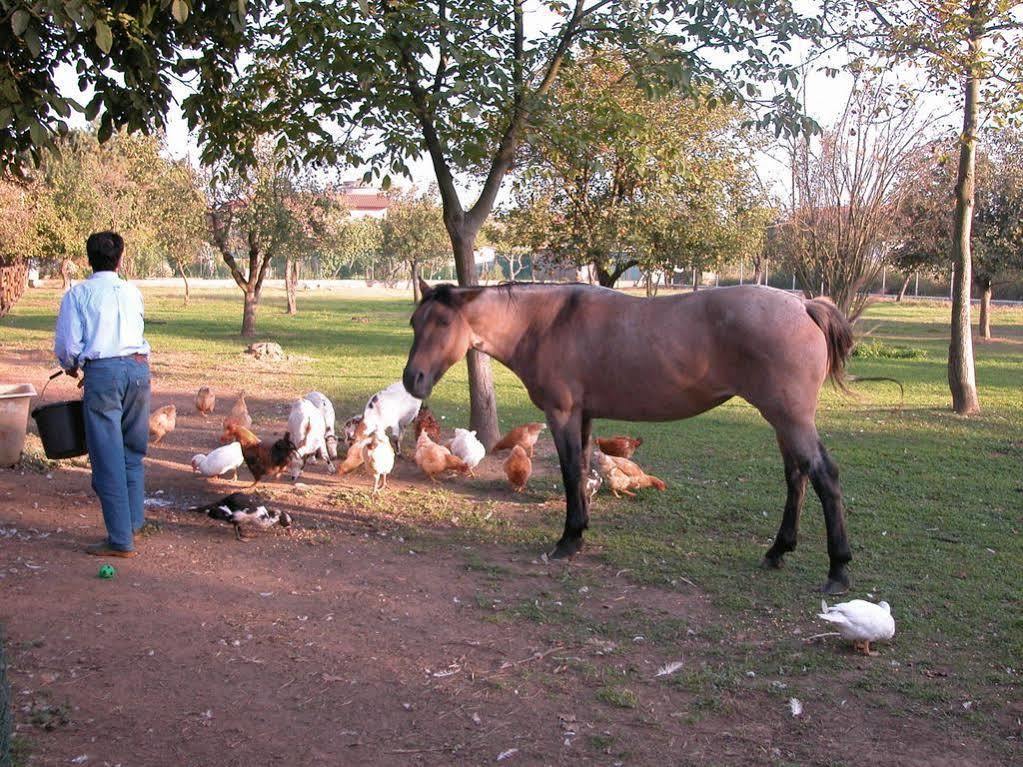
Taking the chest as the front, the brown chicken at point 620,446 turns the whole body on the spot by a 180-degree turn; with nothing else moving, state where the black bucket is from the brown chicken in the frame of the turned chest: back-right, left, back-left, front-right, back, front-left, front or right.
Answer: back-right

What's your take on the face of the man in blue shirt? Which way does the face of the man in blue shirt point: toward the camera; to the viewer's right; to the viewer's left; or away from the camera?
away from the camera

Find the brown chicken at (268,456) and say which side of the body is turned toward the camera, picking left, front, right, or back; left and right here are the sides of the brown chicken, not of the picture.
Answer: left

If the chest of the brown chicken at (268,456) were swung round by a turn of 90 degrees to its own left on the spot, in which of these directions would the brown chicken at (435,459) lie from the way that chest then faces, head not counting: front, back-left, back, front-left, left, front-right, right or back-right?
left

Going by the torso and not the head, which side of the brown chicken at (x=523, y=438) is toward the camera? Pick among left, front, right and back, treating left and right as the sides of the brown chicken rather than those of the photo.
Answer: left

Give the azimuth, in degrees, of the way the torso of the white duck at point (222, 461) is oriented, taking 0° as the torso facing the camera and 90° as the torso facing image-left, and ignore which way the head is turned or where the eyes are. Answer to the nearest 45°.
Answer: approximately 90°

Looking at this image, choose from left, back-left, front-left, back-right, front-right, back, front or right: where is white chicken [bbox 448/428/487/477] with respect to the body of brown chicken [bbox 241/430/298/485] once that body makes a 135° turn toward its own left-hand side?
front-left

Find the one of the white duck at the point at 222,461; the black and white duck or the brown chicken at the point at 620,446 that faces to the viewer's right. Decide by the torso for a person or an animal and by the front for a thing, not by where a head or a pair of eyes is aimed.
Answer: the black and white duck

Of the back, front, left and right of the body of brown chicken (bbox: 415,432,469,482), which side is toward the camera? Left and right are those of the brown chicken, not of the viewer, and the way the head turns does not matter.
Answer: right

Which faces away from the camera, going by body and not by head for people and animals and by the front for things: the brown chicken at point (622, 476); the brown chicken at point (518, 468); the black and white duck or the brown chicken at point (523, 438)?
the brown chicken at point (518, 468)

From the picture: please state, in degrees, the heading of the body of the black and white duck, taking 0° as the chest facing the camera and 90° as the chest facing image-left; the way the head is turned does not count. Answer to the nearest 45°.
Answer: approximately 270°

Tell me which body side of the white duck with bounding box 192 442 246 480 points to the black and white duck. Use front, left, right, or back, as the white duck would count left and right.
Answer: left

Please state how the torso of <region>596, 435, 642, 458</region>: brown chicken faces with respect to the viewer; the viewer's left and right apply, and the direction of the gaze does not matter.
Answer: facing to the left of the viewer

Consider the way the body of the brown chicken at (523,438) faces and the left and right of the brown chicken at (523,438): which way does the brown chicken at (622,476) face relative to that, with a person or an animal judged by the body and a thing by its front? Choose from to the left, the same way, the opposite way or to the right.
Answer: the opposite way
